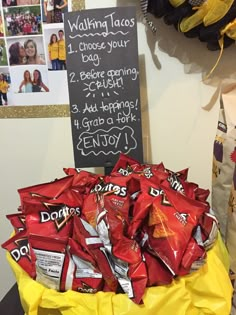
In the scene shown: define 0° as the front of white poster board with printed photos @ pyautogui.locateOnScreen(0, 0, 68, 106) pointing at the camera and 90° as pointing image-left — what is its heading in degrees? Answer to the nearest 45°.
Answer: approximately 0°

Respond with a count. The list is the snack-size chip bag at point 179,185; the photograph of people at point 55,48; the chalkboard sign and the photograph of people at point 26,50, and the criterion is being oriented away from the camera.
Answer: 0

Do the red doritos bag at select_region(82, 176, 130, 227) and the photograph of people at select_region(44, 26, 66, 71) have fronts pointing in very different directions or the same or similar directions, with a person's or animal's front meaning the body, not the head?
same or similar directions

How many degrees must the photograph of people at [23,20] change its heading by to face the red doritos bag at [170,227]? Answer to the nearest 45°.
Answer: approximately 45° to its left

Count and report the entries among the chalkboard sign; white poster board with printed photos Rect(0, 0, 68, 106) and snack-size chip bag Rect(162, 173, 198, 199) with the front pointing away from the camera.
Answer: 0

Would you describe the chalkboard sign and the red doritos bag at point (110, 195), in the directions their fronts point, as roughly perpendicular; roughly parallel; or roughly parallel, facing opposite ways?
roughly parallel

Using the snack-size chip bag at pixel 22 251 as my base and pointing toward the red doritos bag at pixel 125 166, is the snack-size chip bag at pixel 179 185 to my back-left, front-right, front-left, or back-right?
front-right

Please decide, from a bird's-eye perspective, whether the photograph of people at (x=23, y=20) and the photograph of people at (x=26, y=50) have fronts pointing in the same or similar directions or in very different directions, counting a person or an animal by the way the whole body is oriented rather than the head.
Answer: same or similar directions

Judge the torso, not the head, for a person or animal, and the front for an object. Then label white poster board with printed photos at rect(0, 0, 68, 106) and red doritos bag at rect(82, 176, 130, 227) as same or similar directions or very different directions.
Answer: same or similar directions

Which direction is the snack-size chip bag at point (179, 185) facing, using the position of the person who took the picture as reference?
facing the viewer

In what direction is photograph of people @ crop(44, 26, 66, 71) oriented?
toward the camera

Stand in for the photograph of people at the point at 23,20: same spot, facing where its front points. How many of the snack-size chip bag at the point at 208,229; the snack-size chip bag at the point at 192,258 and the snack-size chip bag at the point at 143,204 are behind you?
0

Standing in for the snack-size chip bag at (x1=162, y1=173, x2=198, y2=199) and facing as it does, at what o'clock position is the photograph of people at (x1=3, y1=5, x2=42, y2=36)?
The photograph of people is roughly at 4 o'clock from the snack-size chip bag.

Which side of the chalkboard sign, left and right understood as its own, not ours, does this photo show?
front

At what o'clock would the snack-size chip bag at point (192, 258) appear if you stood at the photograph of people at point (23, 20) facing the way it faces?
The snack-size chip bag is roughly at 11 o'clock from the photograph of people.

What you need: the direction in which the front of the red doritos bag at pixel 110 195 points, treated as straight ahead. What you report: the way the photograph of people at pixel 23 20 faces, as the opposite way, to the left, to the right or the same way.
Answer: the same way
